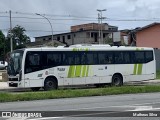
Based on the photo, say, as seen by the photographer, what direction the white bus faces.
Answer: facing the viewer and to the left of the viewer
